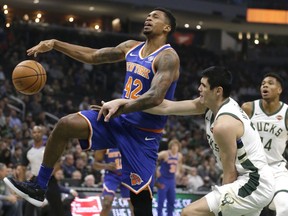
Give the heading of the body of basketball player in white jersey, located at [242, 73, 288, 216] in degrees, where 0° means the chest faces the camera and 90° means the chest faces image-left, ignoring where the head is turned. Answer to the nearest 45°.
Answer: approximately 45°

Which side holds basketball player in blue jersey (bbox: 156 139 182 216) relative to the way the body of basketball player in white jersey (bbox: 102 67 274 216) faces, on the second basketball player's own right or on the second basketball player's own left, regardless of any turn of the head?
on the second basketball player's own right

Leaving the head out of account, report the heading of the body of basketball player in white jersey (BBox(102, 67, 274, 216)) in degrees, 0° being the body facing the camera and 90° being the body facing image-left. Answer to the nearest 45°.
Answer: approximately 90°

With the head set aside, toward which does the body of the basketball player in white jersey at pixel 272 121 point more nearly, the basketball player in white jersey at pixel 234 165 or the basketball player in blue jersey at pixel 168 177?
the basketball player in white jersey

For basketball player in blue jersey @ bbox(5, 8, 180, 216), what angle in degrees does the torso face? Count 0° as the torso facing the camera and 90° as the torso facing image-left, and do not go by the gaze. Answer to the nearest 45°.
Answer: approximately 45°

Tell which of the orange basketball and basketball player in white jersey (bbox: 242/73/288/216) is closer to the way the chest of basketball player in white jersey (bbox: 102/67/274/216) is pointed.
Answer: the orange basketball

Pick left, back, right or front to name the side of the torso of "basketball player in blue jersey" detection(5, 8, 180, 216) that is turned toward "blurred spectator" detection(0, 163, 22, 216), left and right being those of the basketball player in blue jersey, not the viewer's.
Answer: right

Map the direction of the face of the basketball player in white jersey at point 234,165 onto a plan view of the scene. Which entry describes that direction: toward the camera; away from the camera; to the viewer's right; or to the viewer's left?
to the viewer's left
